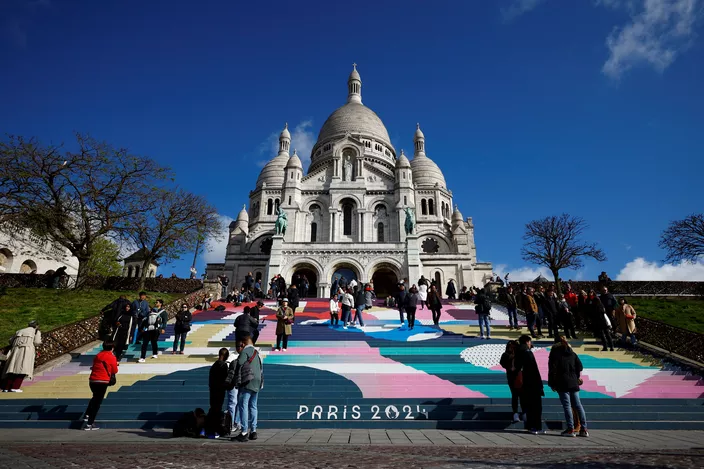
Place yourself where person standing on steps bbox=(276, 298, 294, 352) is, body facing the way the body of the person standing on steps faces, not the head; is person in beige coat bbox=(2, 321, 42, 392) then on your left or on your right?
on your right

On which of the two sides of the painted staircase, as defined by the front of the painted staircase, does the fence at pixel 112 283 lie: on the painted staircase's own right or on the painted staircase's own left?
on the painted staircase's own right

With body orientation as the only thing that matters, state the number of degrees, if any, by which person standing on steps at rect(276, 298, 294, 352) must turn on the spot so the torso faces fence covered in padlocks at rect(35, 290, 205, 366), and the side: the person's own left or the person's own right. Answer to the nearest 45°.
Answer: approximately 90° to the person's own right

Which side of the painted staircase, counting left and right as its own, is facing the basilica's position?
back

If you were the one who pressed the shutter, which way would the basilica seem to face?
facing the viewer

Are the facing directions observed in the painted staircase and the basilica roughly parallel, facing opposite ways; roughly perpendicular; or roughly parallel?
roughly parallel

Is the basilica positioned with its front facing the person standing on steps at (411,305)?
yes

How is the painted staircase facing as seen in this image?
toward the camera

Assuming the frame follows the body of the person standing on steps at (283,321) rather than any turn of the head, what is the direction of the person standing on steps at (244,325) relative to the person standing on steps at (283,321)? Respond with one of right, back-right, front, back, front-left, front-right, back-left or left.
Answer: front-right
